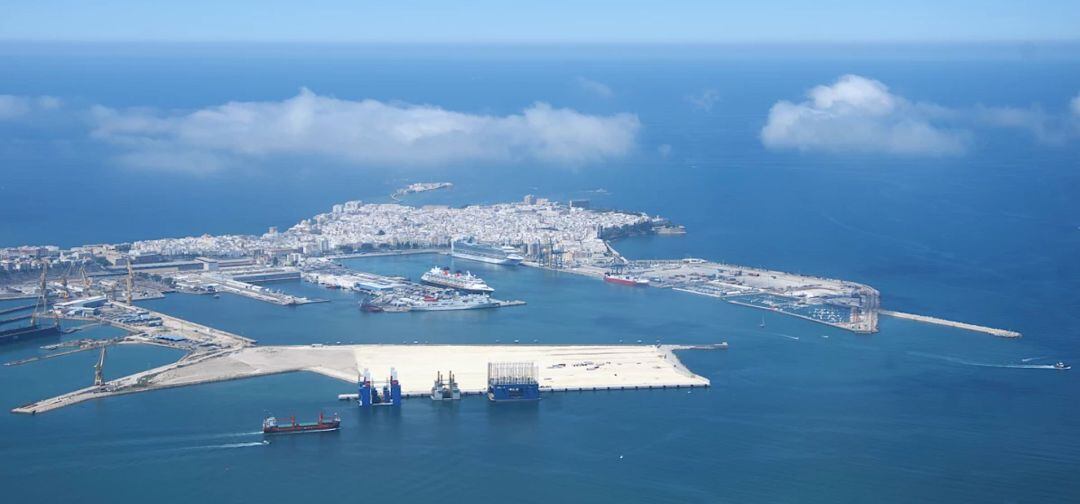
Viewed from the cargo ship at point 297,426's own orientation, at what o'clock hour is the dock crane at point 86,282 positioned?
The dock crane is roughly at 8 o'clock from the cargo ship.

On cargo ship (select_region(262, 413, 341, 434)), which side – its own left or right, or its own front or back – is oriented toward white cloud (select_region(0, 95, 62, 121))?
left

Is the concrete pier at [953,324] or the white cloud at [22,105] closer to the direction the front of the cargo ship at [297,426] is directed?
the concrete pier

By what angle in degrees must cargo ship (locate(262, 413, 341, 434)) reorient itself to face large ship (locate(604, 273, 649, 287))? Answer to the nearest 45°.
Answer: approximately 45° to its left

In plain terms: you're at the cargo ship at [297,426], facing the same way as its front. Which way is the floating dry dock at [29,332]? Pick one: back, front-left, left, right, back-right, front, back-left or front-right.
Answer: back-left

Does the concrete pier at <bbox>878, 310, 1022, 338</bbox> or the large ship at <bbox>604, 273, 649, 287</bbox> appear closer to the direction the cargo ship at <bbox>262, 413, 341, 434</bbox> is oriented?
the concrete pier

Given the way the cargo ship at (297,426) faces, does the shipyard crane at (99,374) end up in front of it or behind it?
behind

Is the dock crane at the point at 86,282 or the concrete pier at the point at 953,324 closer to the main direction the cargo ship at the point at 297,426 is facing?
the concrete pier

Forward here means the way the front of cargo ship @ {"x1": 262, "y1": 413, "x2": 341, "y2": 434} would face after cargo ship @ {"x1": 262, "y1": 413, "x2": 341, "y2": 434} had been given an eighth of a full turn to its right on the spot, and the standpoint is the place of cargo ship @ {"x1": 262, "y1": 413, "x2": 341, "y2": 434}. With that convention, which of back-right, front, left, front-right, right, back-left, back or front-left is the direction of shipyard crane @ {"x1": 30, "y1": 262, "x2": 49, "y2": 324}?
back

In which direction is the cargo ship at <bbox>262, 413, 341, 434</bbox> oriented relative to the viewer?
to the viewer's right

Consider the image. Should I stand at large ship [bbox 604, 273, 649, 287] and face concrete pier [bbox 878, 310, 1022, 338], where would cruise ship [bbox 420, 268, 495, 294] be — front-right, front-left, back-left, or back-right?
back-right

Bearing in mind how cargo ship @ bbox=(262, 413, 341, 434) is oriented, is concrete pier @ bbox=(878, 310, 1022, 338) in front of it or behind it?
in front

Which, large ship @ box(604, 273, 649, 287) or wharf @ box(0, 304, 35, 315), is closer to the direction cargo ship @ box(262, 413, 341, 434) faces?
the large ship
